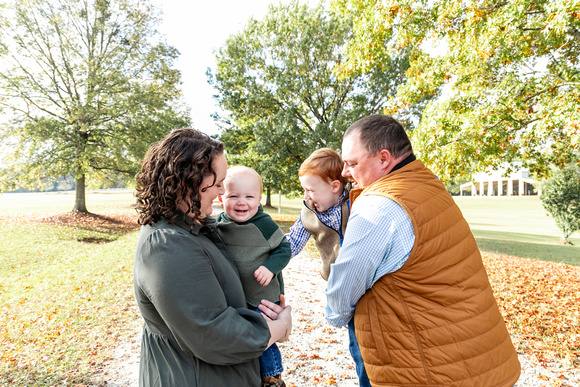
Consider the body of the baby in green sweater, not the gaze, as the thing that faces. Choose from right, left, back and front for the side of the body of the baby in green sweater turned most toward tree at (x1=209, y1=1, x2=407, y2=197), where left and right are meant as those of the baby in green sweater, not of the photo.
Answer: back

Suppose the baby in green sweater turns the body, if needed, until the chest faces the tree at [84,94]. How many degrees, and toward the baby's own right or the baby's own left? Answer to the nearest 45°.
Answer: approximately 135° to the baby's own right

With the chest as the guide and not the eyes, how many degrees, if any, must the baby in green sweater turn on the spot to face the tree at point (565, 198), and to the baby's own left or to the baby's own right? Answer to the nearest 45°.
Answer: approximately 135° to the baby's own left

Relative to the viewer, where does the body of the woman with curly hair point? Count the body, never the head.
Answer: to the viewer's right

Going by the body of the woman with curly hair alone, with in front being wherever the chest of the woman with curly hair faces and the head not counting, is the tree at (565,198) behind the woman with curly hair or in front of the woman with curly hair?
in front

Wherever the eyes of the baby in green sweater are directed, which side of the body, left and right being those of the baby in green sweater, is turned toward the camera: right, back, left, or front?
front

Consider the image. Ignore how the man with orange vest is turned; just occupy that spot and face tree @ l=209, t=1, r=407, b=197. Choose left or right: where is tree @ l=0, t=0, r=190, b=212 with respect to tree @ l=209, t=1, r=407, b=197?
left

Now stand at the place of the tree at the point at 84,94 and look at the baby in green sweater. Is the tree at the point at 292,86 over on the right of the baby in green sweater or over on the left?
left

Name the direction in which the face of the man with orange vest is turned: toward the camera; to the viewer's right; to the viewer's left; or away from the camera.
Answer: to the viewer's left

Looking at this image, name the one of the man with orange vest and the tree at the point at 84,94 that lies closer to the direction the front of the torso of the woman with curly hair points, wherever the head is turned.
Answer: the man with orange vest

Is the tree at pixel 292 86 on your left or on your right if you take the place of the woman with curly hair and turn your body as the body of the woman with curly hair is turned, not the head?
on your left

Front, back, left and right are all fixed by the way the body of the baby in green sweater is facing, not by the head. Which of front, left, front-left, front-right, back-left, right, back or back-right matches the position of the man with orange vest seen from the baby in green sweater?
front-left

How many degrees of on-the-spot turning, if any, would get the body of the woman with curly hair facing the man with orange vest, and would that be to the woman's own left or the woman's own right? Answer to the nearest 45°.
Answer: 0° — they already face them
